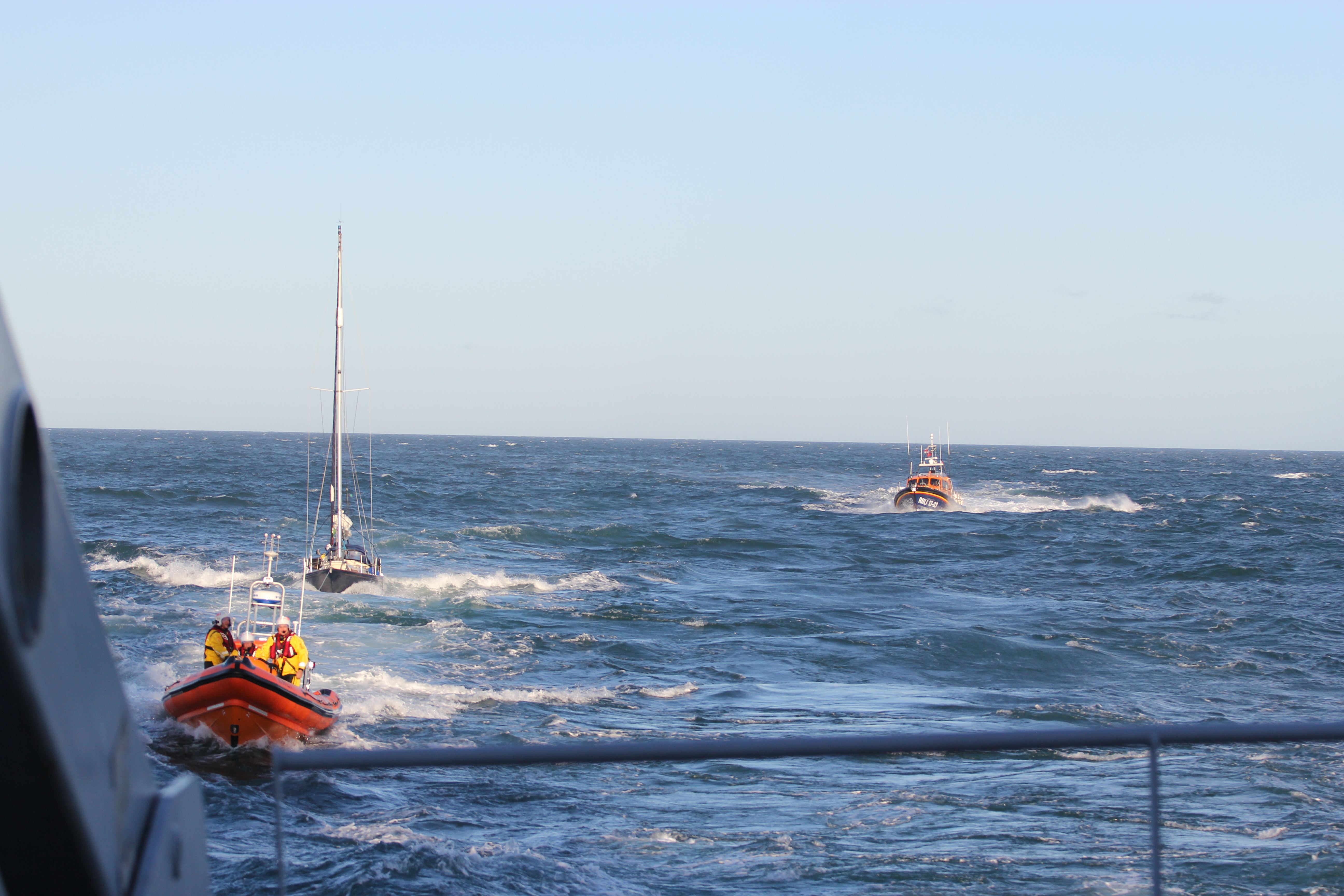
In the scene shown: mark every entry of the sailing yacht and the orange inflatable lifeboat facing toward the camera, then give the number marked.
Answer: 2

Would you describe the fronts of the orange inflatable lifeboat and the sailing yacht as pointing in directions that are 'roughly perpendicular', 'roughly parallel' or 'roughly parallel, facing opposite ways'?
roughly parallel

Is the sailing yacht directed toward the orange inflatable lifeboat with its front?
yes

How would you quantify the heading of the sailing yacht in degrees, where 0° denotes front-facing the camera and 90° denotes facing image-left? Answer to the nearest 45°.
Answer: approximately 0°

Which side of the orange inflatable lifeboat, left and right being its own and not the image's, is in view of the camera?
front

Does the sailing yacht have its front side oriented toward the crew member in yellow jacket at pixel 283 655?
yes

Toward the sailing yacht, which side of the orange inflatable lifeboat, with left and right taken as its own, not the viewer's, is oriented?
back
